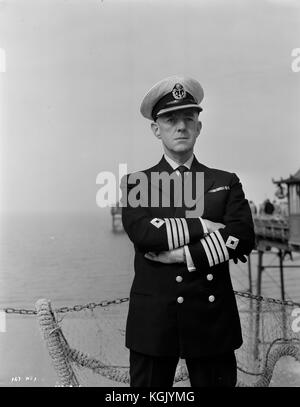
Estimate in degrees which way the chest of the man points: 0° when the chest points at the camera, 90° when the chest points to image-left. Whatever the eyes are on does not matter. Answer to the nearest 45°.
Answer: approximately 0°
